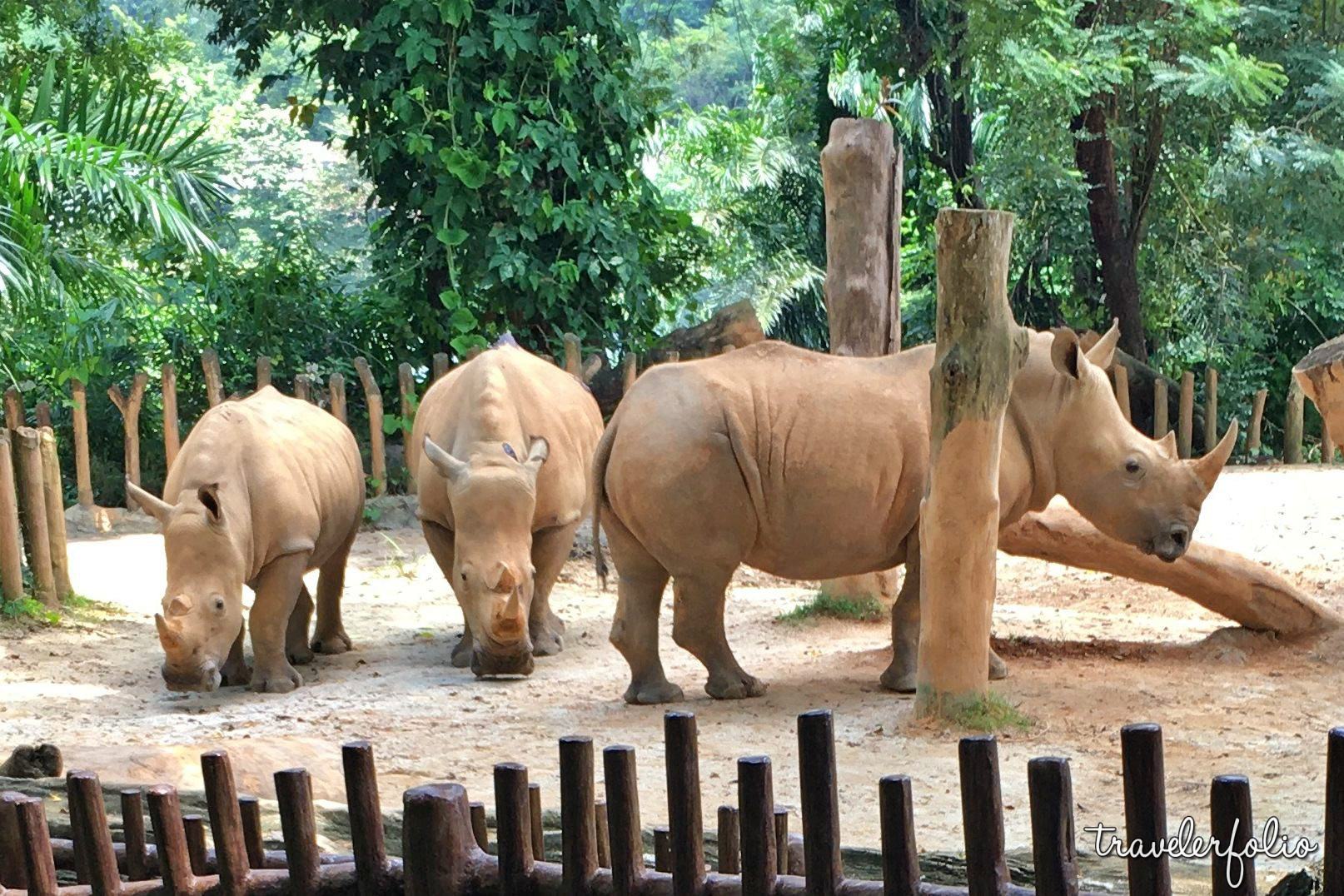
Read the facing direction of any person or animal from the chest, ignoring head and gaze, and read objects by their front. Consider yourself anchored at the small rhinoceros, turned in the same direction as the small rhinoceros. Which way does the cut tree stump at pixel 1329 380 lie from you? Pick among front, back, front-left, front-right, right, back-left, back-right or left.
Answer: left

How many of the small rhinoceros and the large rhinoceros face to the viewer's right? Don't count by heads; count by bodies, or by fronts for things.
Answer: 1

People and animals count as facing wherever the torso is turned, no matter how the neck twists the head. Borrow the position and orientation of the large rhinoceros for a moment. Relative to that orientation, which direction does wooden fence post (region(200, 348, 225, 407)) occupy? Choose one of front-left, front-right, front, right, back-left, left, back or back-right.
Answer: back-left

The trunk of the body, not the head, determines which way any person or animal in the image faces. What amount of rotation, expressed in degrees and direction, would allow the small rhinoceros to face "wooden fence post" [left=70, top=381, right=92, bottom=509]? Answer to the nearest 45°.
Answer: approximately 135° to its right

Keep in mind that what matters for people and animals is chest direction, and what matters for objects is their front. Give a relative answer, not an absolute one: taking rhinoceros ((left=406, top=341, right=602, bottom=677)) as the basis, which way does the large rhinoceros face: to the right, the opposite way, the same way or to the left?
to the left

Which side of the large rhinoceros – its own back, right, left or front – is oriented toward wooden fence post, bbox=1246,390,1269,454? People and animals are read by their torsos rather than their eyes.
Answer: left

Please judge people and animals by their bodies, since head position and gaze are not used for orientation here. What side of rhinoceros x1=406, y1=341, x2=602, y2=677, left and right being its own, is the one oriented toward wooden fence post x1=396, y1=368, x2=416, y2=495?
back

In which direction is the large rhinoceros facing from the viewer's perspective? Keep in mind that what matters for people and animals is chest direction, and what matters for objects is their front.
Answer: to the viewer's right

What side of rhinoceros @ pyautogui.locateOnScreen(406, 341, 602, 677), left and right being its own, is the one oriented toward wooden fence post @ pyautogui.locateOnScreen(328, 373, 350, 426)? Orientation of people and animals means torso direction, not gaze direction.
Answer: back
